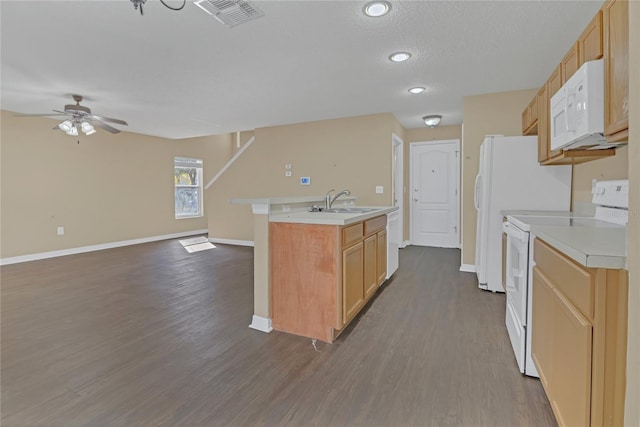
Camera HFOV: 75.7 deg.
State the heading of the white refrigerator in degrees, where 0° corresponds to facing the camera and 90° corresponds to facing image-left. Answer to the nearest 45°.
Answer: approximately 90°

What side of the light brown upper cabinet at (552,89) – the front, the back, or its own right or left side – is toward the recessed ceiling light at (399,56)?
front

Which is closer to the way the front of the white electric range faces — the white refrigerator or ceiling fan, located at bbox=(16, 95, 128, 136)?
the ceiling fan

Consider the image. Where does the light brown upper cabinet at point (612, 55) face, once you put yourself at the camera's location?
facing to the left of the viewer

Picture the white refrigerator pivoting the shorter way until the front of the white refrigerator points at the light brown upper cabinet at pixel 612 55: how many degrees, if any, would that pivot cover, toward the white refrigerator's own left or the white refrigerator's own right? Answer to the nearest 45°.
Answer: approximately 90° to the white refrigerator's own left

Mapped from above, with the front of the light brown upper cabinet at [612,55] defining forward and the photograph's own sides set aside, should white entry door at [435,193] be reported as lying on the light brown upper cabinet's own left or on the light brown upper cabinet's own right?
on the light brown upper cabinet's own right

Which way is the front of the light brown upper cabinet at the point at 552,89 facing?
to the viewer's left

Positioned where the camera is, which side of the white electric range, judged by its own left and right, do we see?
left
